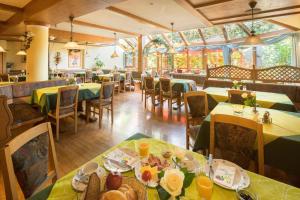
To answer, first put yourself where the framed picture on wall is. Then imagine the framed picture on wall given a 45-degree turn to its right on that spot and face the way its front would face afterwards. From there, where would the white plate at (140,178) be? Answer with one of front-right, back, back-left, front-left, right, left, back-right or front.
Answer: front-left

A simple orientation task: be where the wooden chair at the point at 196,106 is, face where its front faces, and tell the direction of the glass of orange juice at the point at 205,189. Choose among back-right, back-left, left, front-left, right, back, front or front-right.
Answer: back-right

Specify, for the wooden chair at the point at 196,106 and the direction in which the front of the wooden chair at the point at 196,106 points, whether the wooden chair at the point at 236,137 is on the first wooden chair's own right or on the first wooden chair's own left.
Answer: on the first wooden chair's own right

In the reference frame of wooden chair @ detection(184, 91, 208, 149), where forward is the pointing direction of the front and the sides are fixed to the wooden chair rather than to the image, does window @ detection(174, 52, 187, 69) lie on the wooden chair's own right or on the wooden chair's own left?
on the wooden chair's own left

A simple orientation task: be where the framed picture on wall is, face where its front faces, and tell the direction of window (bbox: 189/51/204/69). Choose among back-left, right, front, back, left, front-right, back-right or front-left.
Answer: front-left

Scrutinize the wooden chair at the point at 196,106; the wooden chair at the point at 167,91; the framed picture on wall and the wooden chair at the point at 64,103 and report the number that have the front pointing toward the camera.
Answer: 1

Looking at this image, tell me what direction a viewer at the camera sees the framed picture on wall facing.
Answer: facing the viewer

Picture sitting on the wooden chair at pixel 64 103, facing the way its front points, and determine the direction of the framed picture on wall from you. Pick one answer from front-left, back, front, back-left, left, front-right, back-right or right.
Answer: front-right

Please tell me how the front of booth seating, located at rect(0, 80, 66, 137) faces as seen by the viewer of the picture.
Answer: facing the viewer and to the right of the viewer

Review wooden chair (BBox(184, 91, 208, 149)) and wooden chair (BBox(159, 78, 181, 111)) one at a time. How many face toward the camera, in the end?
0
